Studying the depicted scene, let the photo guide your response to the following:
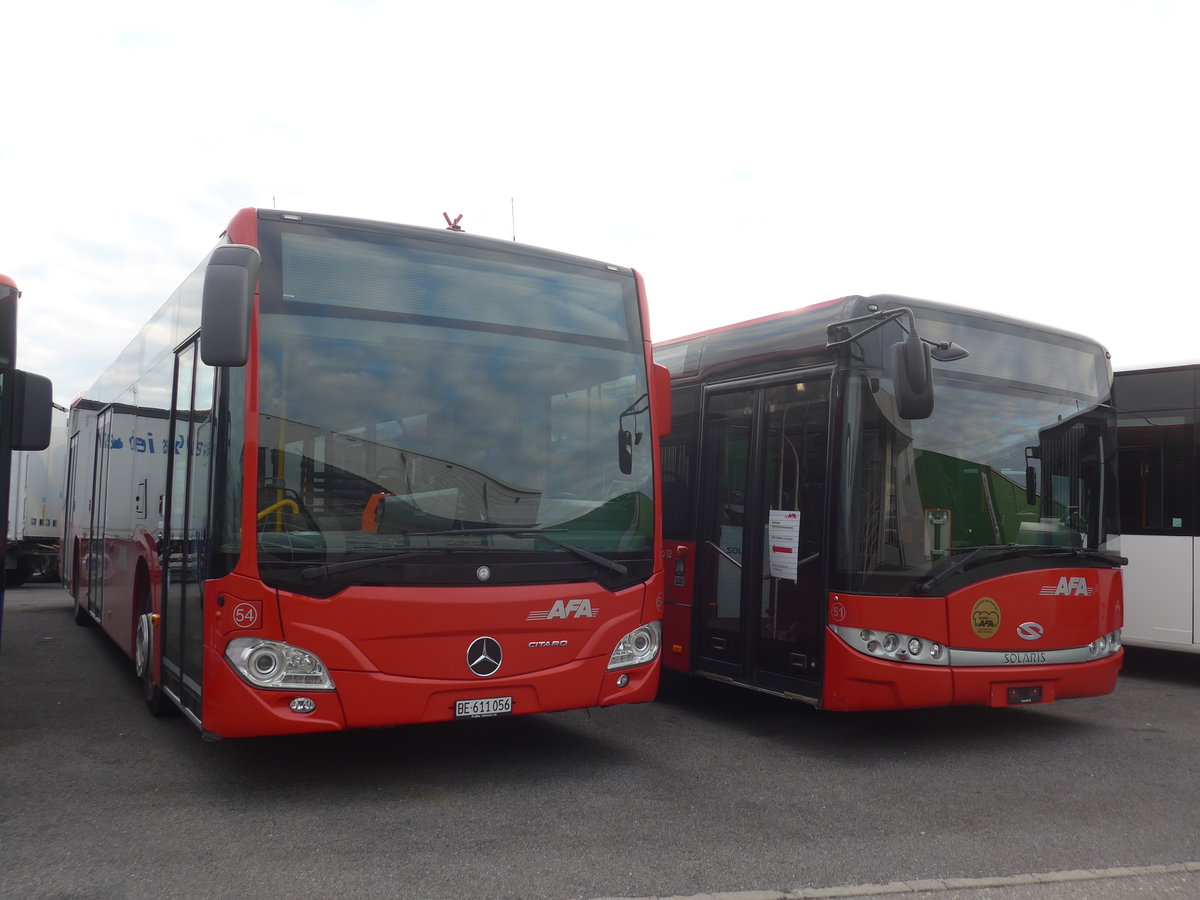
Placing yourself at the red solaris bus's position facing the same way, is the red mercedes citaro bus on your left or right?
on your right

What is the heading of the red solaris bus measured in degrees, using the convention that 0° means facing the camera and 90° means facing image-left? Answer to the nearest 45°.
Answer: approximately 315°

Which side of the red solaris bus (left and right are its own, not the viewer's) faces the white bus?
left
